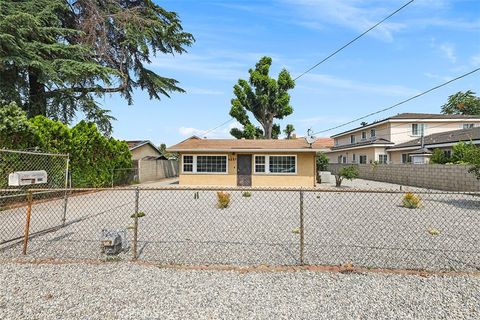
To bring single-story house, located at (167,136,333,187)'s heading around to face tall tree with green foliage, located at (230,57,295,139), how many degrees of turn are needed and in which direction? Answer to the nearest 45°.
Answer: approximately 180°

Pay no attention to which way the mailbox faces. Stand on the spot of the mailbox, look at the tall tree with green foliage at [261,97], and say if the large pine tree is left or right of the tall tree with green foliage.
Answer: left

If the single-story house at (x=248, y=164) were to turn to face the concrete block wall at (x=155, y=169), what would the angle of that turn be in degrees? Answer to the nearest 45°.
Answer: approximately 135° to its right

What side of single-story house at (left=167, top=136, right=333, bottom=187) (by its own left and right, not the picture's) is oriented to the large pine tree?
right

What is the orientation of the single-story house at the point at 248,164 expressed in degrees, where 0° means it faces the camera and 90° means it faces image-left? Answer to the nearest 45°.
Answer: approximately 0°

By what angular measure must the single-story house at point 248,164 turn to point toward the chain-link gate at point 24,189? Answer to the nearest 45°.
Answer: approximately 45° to its right

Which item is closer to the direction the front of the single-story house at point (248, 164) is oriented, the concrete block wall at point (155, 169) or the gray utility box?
the gray utility box

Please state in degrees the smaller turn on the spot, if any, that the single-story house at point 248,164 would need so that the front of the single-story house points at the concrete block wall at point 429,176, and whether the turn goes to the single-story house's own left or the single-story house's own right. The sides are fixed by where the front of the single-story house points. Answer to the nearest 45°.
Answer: approximately 90° to the single-story house's own left

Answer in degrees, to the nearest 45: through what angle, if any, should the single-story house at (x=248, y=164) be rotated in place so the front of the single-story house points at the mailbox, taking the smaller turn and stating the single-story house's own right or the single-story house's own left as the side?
0° — it already faces it

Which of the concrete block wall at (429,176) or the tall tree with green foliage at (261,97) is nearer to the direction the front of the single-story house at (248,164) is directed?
the concrete block wall

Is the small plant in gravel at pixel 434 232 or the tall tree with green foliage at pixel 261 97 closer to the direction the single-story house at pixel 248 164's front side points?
the small plant in gravel

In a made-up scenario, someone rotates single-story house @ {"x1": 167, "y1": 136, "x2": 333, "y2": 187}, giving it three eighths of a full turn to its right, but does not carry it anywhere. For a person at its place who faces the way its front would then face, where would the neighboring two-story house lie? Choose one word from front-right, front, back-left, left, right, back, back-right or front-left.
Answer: right
